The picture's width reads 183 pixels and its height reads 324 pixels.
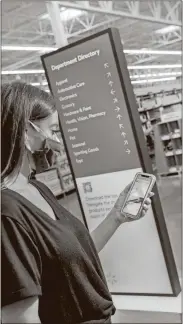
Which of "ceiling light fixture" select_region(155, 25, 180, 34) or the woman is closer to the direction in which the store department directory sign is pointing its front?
the woman

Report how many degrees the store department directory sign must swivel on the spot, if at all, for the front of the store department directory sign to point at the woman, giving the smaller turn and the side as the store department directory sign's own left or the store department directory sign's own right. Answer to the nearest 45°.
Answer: approximately 45° to the store department directory sign's own left

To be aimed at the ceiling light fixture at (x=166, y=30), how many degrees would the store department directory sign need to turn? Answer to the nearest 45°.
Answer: approximately 135° to its right

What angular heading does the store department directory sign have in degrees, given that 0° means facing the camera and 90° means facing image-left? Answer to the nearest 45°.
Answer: approximately 45°
